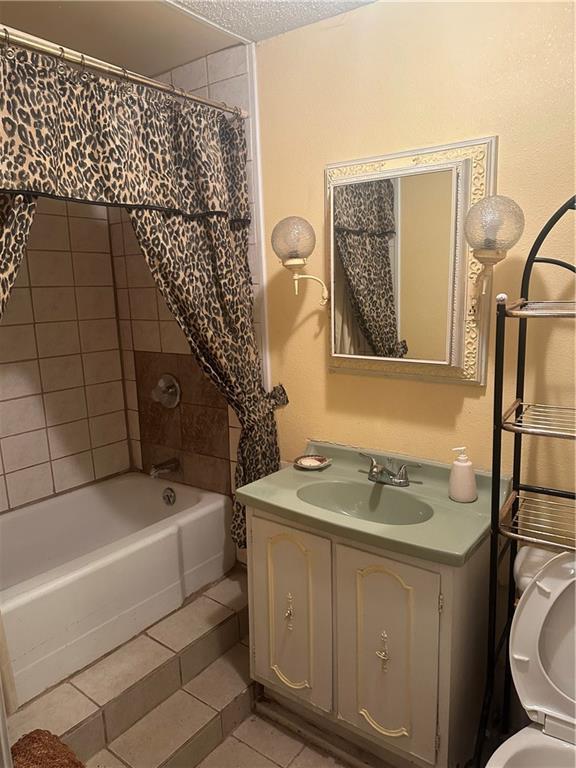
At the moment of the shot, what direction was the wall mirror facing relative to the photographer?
facing the viewer and to the left of the viewer

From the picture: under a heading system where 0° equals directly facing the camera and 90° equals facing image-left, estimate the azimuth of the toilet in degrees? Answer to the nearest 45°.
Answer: approximately 45°

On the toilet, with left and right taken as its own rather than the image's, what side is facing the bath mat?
right

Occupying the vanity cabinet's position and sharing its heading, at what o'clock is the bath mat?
The bath mat is roughly at 1 o'clock from the vanity cabinet.

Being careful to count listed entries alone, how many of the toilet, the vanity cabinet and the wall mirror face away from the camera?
0

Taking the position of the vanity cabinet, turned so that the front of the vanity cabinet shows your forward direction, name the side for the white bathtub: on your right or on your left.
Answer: on your right
